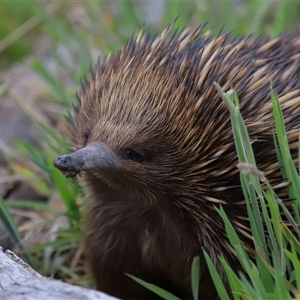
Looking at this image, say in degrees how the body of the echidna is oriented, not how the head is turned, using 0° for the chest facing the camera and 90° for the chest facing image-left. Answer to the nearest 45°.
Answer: approximately 45°
